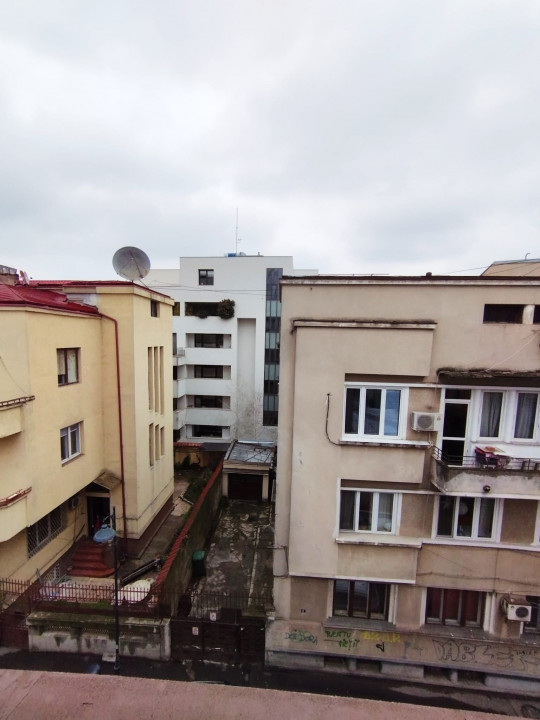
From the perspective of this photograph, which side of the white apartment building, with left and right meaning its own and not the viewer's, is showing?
front

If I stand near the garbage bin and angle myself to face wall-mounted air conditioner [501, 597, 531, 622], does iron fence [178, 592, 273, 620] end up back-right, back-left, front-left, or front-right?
front-right

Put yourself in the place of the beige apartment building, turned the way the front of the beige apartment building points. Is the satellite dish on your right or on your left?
on your right

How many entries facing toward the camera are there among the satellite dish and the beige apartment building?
2

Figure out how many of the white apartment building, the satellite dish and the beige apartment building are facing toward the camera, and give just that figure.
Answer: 3

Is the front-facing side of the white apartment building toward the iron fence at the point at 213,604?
yes

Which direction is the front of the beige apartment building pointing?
toward the camera

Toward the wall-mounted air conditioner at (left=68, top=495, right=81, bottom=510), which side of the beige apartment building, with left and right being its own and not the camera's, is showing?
right

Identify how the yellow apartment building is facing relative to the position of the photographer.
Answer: facing the viewer and to the right of the viewer
